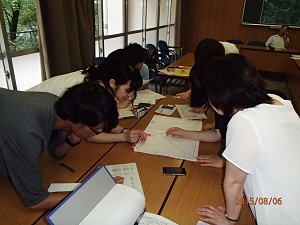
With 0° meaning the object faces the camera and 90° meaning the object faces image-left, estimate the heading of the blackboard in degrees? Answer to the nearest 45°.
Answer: approximately 0°

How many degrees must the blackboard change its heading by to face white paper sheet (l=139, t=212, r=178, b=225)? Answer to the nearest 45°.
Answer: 0° — it already faces it

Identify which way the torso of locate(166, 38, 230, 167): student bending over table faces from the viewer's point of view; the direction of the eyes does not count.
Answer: to the viewer's left

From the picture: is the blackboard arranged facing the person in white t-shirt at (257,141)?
yes

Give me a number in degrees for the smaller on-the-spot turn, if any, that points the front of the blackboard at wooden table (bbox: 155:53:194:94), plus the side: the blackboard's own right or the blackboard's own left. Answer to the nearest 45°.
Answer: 0° — it already faces it

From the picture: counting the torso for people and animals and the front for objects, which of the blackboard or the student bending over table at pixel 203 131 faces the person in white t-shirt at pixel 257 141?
the blackboard

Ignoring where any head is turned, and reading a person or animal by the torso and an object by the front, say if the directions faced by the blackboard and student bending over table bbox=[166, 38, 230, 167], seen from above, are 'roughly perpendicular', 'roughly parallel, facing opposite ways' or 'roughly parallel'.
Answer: roughly perpendicular

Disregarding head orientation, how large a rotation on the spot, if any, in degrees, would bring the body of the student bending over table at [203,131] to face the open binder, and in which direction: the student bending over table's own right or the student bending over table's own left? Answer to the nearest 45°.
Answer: approximately 90° to the student bending over table's own left

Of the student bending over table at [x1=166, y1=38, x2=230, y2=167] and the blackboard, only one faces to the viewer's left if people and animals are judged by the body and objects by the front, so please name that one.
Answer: the student bending over table

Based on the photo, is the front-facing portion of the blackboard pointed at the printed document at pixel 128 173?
yes

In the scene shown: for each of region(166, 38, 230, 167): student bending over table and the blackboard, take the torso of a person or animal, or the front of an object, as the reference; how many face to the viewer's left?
1
